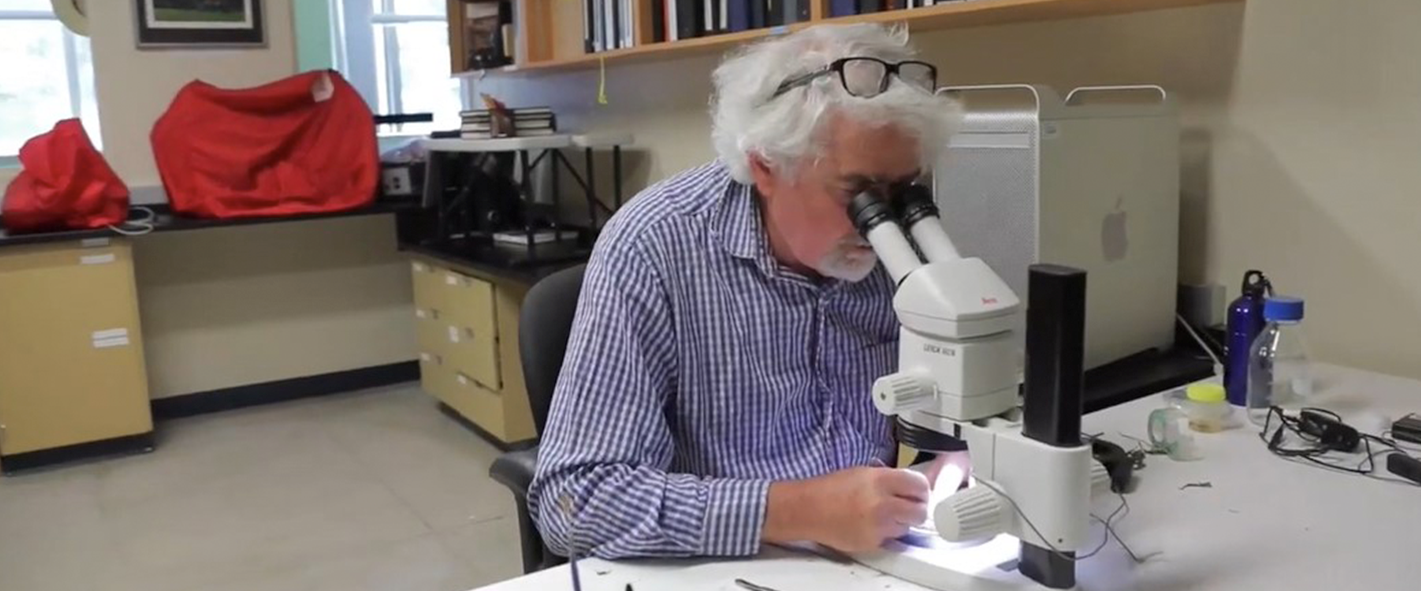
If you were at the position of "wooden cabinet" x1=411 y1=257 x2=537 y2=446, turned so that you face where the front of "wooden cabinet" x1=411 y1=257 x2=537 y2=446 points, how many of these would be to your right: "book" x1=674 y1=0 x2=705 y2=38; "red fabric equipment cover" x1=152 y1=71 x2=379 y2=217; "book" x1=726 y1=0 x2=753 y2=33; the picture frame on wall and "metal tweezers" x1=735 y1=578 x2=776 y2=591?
2

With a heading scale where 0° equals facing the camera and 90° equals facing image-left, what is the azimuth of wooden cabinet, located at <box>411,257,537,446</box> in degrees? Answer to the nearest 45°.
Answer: approximately 45°

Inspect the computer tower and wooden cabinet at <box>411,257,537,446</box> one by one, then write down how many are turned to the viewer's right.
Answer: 0

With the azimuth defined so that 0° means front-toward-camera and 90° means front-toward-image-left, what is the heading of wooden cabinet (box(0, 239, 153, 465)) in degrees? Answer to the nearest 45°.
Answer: approximately 315°

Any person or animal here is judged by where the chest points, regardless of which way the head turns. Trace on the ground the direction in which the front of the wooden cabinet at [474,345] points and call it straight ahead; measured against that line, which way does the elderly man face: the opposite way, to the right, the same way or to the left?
to the left

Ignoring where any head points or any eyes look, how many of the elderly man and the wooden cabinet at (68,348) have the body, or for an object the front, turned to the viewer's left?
0

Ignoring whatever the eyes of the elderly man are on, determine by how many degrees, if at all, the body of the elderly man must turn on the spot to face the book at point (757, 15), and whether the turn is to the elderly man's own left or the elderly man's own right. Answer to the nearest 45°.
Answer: approximately 135° to the elderly man's own left

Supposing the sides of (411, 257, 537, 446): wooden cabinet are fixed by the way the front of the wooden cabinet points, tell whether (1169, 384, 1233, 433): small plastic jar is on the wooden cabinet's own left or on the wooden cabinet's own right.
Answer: on the wooden cabinet's own left

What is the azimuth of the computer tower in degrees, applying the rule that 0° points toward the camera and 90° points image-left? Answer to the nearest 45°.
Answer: approximately 45°
